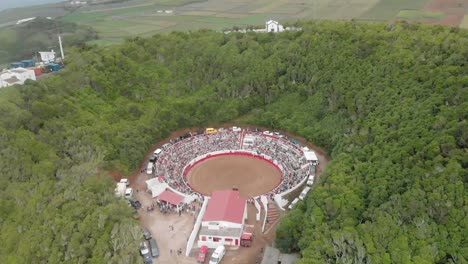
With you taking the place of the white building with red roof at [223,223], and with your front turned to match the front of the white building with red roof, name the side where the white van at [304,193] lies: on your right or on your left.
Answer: on your left

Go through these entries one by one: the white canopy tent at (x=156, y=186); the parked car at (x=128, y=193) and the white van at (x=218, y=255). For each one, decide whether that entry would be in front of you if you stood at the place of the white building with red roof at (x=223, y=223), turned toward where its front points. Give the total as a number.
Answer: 1

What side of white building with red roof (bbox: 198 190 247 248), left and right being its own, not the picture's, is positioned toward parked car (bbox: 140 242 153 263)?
right

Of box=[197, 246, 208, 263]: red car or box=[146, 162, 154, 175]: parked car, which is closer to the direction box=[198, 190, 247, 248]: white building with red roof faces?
the red car

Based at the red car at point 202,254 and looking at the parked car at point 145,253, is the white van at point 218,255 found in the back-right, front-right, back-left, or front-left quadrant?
back-left

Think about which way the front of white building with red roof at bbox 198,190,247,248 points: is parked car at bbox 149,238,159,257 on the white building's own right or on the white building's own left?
on the white building's own right

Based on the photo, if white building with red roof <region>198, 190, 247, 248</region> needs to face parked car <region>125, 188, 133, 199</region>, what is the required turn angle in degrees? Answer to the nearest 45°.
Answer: approximately 135° to its right

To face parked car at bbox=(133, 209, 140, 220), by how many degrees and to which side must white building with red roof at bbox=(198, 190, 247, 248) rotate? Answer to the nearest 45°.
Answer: approximately 135° to its right

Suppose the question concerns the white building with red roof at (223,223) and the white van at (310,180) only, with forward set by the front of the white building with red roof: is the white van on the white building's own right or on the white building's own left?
on the white building's own left

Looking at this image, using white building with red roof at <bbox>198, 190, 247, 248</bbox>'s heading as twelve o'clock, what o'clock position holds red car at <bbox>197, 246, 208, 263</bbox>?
The red car is roughly at 1 o'clock from the white building with red roof.

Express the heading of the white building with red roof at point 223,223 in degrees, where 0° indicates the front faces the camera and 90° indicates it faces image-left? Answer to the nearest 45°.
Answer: approximately 0°

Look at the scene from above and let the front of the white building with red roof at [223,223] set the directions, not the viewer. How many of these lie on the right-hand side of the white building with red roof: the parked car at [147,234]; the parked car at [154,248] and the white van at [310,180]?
2

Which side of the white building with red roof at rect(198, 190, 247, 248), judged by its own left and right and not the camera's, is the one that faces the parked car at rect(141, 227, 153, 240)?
right

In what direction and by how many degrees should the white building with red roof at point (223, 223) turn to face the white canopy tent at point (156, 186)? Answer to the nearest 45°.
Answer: approximately 135° to its right

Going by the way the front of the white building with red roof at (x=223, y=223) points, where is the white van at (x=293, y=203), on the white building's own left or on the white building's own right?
on the white building's own left
